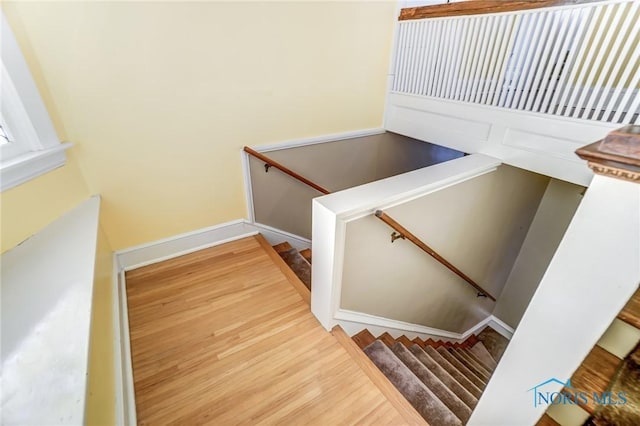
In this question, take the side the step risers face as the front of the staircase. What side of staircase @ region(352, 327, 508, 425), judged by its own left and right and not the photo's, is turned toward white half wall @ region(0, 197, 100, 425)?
back

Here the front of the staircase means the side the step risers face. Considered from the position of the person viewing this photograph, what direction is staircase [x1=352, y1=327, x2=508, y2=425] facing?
facing away from the viewer and to the right of the viewer

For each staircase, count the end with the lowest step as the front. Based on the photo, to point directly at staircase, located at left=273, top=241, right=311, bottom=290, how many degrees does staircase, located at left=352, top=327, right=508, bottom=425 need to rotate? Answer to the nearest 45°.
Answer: approximately 135° to its left

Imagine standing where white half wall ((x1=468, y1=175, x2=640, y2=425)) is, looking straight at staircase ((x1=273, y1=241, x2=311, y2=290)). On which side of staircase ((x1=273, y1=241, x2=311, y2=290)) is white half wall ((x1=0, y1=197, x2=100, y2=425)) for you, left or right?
left

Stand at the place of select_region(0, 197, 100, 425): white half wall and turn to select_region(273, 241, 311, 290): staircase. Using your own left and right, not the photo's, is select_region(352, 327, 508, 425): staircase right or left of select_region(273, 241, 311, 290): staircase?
right
